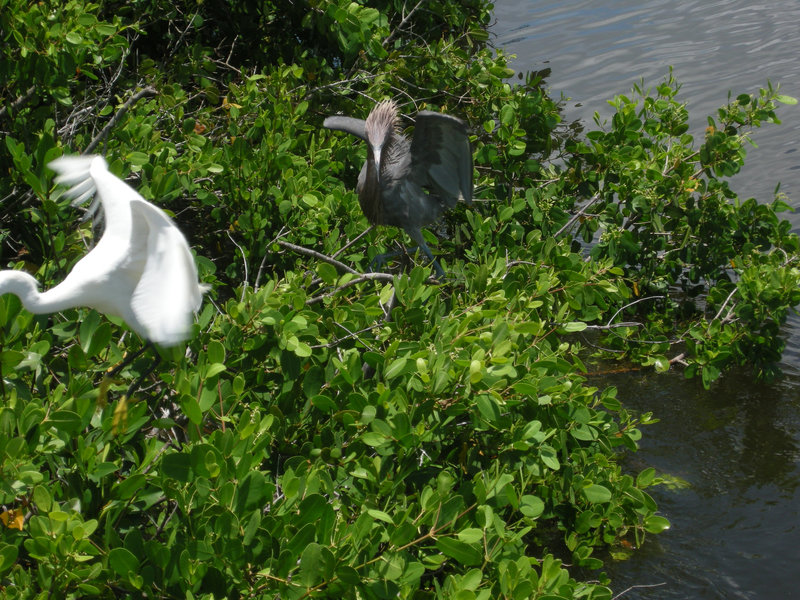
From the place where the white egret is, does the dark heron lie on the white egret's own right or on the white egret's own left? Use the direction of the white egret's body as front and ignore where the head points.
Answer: on the white egret's own right

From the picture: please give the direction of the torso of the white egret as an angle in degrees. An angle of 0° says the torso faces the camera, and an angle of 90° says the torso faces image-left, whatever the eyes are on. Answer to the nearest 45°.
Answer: approximately 90°
